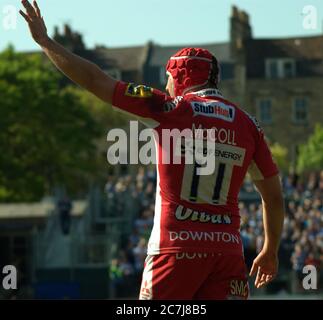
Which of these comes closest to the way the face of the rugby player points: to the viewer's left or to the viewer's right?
to the viewer's left

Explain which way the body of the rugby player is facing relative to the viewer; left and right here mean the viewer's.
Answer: facing away from the viewer and to the left of the viewer
